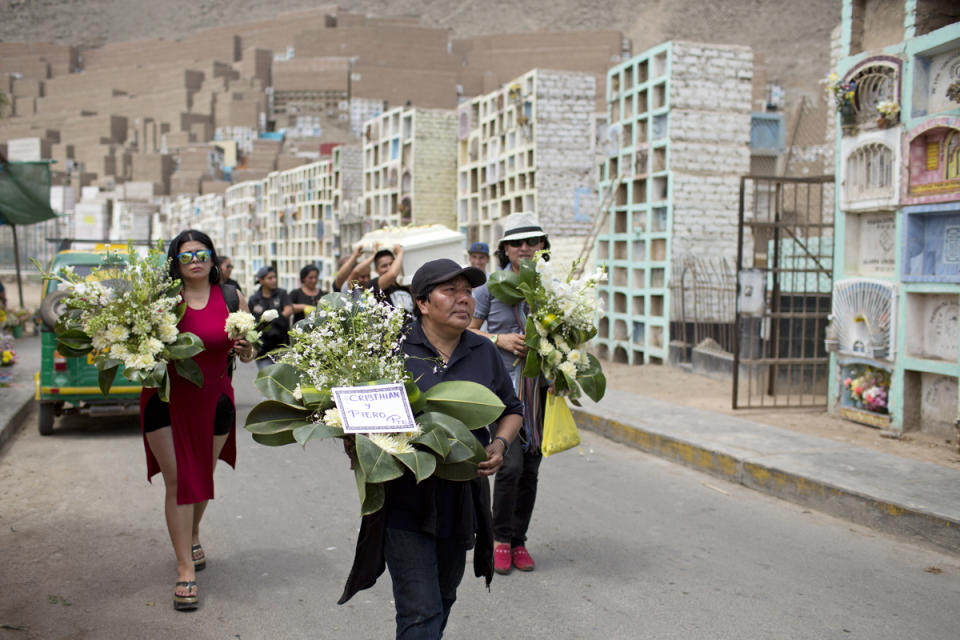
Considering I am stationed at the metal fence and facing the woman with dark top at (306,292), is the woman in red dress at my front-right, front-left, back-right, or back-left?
front-left

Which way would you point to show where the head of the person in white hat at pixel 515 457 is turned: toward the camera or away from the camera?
toward the camera

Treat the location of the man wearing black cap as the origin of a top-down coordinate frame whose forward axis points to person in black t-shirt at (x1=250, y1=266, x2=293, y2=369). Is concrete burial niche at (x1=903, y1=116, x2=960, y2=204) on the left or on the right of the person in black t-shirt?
right

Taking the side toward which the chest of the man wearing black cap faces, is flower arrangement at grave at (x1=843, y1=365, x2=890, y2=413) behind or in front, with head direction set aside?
behind

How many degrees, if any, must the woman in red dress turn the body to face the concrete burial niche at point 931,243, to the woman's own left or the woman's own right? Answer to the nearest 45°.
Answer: approximately 90° to the woman's own left

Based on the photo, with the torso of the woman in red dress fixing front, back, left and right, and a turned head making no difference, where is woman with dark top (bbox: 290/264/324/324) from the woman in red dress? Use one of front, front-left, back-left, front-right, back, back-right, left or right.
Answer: back

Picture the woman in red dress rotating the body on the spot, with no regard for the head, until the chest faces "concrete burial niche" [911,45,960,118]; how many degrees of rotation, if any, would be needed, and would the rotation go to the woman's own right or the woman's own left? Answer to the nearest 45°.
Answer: approximately 90° to the woman's own left

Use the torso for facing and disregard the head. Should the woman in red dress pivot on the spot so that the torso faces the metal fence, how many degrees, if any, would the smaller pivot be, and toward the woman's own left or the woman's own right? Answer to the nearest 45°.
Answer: approximately 135° to the woman's own left

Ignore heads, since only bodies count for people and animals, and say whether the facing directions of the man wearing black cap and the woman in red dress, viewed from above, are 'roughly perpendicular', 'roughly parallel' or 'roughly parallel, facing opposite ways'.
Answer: roughly parallel

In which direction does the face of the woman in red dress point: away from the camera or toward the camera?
toward the camera

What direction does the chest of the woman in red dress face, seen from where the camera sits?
toward the camera

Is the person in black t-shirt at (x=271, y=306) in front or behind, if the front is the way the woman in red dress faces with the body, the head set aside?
behind

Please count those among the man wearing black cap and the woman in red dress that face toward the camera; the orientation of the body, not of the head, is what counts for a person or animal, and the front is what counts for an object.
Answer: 2
